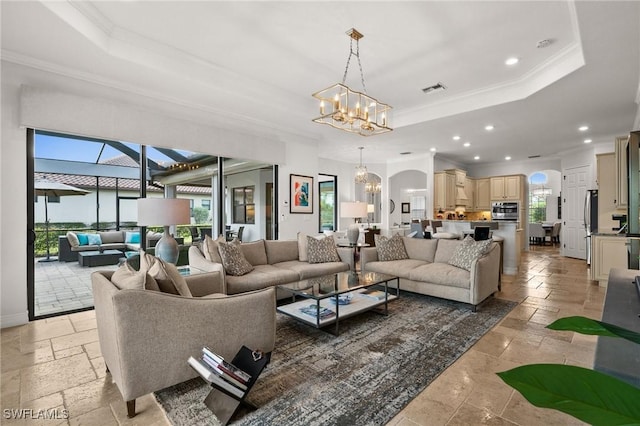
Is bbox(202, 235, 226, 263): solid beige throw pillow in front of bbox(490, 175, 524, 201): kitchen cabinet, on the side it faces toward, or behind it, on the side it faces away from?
in front

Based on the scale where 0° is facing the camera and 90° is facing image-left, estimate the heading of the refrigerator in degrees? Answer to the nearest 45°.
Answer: approximately 90°

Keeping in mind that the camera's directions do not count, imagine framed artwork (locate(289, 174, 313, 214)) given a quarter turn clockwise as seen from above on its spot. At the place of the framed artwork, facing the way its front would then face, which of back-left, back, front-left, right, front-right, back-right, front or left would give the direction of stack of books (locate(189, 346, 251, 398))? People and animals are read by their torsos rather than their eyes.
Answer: front-left

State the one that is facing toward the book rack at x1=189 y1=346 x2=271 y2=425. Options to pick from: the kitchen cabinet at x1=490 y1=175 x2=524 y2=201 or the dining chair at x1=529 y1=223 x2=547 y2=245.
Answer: the kitchen cabinet

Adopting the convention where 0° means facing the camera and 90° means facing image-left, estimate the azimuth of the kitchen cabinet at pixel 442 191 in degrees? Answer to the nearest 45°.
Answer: approximately 315°

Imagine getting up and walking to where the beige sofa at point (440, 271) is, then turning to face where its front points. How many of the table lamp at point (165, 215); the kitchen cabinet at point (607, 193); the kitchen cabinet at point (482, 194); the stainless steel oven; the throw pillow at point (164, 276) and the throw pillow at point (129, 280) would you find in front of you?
3

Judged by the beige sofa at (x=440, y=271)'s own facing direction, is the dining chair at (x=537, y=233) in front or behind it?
behind

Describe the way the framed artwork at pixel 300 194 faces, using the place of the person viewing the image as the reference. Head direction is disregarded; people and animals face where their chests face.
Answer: facing the viewer and to the right of the viewer

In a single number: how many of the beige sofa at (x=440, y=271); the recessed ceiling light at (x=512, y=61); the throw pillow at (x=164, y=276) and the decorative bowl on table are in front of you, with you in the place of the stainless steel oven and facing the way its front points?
4

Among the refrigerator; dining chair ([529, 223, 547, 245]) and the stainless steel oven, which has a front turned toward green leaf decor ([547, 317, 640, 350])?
the stainless steel oven

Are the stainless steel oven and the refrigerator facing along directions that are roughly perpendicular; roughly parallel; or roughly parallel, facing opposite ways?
roughly perpendicular

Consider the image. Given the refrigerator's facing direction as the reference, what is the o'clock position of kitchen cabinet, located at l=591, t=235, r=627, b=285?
The kitchen cabinet is roughly at 9 o'clock from the refrigerator.

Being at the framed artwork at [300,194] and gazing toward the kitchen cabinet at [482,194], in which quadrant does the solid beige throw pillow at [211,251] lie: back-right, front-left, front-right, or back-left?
back-right

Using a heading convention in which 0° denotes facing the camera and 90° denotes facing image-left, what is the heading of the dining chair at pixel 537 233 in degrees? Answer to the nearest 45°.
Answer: approximately 180°

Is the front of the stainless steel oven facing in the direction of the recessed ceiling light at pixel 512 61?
yes

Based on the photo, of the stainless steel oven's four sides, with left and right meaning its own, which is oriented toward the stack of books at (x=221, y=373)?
front
